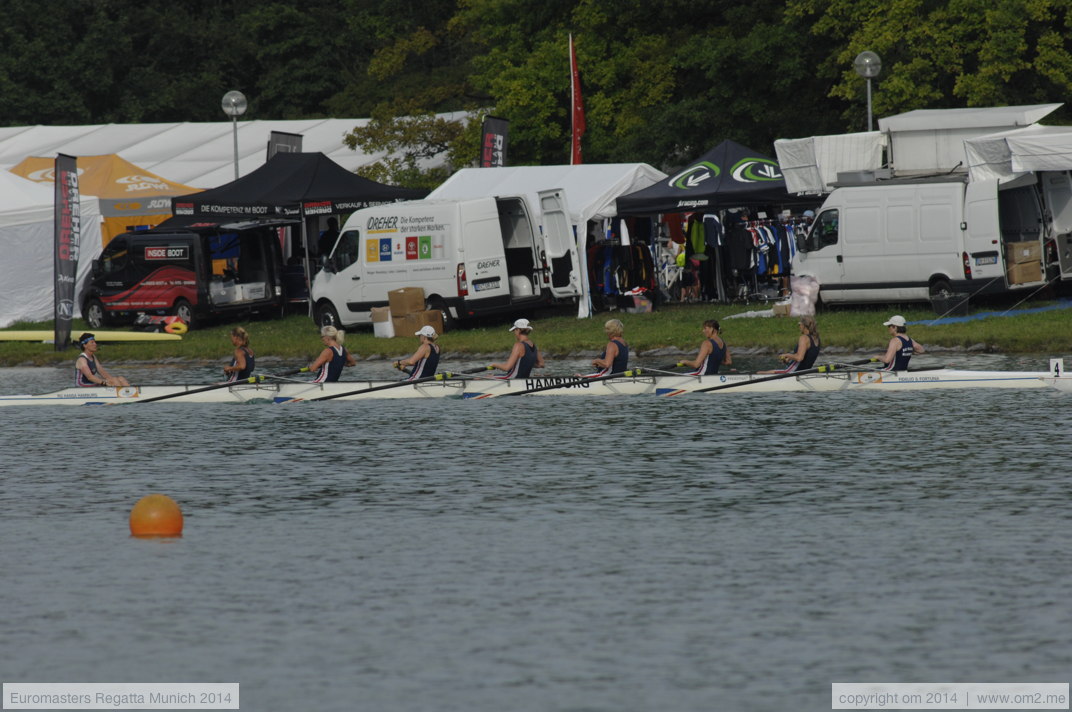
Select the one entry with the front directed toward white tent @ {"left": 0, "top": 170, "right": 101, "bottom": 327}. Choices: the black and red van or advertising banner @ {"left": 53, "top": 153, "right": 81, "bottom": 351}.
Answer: the black and red van

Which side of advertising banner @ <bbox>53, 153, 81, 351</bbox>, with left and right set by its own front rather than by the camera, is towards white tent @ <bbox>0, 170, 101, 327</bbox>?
back

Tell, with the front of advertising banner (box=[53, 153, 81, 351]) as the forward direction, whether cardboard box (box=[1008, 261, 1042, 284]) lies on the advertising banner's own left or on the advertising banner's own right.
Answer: on the advertising banner's own left

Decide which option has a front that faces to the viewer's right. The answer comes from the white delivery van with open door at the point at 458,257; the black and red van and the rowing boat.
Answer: the rowing boat

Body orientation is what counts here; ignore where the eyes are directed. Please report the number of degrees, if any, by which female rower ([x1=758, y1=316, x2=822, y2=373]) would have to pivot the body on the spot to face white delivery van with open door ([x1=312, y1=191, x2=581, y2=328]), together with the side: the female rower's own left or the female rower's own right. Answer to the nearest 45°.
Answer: approximately 45° to the female rower's own right

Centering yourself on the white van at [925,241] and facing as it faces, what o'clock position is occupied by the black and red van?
The black and red van is roughly at 11 o'clock from the white van.

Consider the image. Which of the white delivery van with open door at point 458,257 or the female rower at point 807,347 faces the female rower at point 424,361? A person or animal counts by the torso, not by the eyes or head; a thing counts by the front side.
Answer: the female rower at point 807,347

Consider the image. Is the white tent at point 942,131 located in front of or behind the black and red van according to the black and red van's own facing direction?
behind

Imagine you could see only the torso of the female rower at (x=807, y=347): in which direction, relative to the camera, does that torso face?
to the viewer's left

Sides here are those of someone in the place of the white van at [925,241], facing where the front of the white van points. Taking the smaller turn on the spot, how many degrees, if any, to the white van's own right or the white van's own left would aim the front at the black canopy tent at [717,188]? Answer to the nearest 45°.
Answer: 0° — it already faces it

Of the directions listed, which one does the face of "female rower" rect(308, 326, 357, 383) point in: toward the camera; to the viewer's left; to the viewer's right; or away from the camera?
to the viewer's left

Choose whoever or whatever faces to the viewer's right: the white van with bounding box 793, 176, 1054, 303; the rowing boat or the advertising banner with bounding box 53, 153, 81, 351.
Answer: the rowing boat

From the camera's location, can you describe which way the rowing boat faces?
facing to the right of the viewer

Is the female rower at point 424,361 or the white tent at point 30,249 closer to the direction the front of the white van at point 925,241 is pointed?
the white tent

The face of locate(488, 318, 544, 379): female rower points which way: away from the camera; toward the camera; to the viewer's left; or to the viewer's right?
to the viewer's left

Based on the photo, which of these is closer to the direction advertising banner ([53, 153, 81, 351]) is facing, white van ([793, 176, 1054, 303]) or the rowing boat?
the rowing boat

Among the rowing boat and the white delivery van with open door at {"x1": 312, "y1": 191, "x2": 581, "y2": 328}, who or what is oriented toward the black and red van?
the white delivery van with open door

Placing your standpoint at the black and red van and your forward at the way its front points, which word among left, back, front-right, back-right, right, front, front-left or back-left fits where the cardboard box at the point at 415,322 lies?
back

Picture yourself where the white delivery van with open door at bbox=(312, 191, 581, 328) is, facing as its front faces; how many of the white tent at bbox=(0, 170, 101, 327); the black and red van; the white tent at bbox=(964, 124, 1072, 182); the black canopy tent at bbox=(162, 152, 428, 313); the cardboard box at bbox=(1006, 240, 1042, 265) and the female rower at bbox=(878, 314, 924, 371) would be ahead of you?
3

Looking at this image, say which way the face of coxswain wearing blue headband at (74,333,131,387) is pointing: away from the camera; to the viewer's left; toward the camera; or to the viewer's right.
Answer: to the viewer's right

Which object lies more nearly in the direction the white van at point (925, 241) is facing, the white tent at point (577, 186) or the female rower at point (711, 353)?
the white tent
